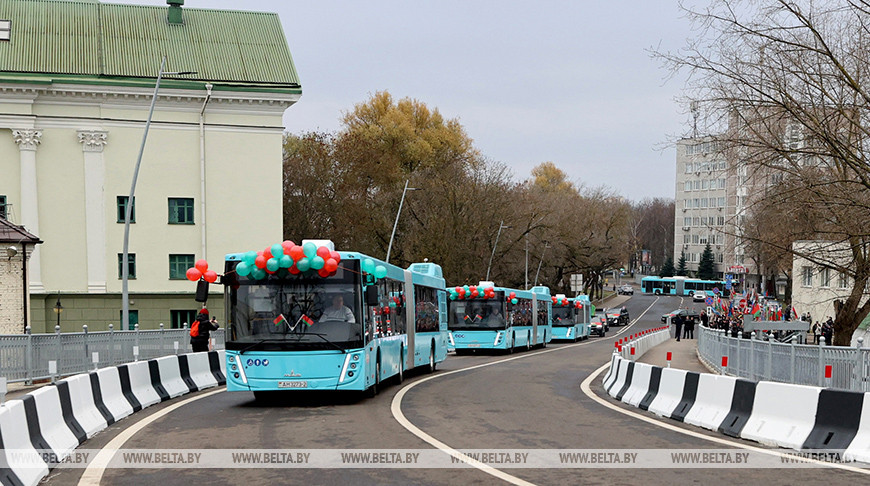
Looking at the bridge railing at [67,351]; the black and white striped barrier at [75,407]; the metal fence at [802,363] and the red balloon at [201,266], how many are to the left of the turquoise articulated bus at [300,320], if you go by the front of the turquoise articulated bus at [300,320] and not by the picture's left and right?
1

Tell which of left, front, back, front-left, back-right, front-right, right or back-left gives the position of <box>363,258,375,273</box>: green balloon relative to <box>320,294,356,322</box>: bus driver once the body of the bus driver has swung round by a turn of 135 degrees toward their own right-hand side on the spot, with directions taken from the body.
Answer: back

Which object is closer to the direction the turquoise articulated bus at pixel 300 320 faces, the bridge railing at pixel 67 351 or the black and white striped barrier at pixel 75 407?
the black and white striped barrier

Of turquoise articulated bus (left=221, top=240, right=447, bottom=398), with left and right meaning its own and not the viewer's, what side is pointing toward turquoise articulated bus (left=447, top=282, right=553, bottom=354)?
back

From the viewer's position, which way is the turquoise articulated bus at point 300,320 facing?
facing the viewer

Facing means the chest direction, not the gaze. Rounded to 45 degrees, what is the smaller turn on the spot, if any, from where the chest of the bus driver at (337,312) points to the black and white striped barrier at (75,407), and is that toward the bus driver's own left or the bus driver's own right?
approximately 45° to the bus driver's own right

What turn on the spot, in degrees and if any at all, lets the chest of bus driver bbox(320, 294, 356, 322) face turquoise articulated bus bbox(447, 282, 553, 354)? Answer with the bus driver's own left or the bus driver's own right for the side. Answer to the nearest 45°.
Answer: approximately 180°

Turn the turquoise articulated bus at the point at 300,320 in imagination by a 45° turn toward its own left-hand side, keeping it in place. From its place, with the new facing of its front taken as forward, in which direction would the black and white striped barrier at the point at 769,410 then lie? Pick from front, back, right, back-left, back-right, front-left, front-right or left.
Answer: front

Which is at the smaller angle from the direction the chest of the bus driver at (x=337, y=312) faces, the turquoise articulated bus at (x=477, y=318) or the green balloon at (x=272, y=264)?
the green balloon
